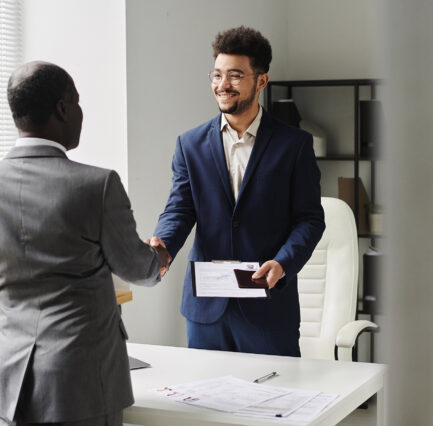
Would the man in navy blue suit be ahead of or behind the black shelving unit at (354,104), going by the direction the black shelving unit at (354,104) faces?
ahead

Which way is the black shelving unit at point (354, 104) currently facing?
toward the camera

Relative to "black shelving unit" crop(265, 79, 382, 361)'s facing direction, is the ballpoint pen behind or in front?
in front

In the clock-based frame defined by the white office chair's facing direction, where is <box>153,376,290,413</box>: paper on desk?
The paper on desk is roughly at 11 o'clock from the white office chair.

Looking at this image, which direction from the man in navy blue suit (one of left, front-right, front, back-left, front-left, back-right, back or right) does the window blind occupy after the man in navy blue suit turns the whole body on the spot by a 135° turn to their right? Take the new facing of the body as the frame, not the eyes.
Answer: front-left

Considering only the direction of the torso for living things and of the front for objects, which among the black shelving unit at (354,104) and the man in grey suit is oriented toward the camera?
the black shelving unit

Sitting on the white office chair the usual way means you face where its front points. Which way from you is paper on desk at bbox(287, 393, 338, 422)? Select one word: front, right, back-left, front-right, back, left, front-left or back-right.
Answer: front-left

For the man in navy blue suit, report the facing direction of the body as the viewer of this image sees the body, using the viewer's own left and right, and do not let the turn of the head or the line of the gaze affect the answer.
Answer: facing the viewer and to the left of the viewer

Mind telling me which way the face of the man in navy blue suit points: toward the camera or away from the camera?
toward the camera

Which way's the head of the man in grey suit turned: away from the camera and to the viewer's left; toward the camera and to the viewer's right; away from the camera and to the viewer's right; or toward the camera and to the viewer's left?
away from the camera and to the viewer's right

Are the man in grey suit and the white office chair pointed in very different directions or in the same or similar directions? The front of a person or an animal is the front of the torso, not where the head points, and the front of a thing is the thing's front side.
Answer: very different directions

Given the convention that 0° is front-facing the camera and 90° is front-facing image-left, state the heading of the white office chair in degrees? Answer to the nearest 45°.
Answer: approximately 45°

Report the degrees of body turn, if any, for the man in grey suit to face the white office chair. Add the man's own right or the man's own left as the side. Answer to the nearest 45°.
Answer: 0° — they already face it

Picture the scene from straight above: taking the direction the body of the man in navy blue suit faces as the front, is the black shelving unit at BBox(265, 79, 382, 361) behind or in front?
behind

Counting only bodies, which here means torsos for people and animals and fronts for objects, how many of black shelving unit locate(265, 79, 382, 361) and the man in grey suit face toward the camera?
1
